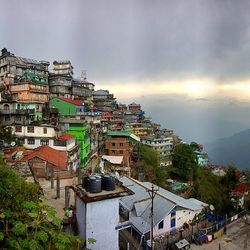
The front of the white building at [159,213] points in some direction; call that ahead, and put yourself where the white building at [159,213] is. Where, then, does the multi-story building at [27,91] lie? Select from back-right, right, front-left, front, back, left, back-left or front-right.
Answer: back

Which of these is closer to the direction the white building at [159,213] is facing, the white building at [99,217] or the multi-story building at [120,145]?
the white building

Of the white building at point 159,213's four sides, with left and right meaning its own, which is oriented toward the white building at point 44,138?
back

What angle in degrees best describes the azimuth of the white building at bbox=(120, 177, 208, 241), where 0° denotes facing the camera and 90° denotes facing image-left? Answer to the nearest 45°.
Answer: approximately 315°

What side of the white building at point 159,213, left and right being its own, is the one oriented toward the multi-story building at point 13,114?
back

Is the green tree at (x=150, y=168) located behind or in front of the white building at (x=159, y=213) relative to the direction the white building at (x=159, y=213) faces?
behind

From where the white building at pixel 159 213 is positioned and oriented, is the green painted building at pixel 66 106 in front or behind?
behind

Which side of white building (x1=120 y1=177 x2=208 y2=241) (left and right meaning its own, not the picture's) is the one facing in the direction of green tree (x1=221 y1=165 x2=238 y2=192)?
left

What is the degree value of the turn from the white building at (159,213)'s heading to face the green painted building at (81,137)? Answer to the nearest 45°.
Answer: approximately 180°

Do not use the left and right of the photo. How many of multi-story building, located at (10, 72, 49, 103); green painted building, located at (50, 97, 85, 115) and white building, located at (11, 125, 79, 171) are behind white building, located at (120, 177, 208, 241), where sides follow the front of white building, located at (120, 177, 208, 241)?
3

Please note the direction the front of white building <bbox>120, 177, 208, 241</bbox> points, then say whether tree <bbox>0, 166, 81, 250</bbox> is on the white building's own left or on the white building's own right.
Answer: on the white building's own right

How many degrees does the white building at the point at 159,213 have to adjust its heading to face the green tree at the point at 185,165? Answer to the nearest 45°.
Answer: approximately 135° to its left

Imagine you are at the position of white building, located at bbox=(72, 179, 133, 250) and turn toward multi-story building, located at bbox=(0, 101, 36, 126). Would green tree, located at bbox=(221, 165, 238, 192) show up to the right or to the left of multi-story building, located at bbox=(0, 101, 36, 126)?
right

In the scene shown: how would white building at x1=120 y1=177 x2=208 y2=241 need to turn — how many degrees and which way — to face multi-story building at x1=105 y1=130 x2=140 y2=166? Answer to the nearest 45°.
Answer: approximately 135° to its left
